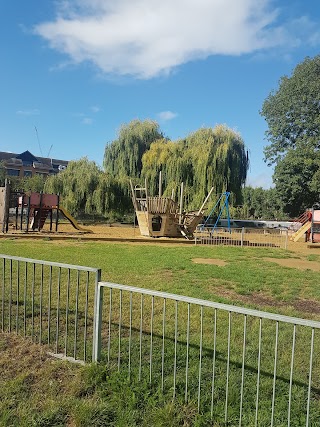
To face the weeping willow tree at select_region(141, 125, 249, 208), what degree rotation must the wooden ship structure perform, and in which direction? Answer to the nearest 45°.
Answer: approximately 90° to its left

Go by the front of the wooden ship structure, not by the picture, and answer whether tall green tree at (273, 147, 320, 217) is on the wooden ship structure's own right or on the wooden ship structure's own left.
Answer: on the wooden ship structure's own left

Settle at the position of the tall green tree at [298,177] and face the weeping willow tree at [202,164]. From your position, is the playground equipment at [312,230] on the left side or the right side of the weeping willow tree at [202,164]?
left

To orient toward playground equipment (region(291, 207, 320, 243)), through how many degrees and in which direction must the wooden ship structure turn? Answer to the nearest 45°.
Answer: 0° — it already faces it

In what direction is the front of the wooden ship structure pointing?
to the viewer's right

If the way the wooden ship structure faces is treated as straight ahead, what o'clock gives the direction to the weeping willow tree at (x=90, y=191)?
The weeping willow tree is roughly at 8 o'clock from the wooden ship structure.

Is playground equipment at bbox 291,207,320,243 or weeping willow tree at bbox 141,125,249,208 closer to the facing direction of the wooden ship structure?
the playground equipment

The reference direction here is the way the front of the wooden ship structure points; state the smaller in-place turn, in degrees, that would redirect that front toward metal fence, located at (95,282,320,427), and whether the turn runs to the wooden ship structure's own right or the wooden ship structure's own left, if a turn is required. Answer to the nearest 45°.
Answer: approximately 90° to the wooden ship structure's own right

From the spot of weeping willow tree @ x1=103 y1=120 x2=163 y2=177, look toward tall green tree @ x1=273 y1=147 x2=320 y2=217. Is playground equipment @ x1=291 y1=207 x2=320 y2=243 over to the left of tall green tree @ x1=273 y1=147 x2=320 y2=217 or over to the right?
right

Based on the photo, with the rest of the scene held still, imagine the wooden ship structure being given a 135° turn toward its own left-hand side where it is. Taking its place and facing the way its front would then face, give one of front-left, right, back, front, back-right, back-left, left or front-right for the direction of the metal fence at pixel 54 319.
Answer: back-left

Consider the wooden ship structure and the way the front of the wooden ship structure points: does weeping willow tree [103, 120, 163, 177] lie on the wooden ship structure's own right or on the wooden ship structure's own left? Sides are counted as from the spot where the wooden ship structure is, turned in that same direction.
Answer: on the wooden ship structure's own left
